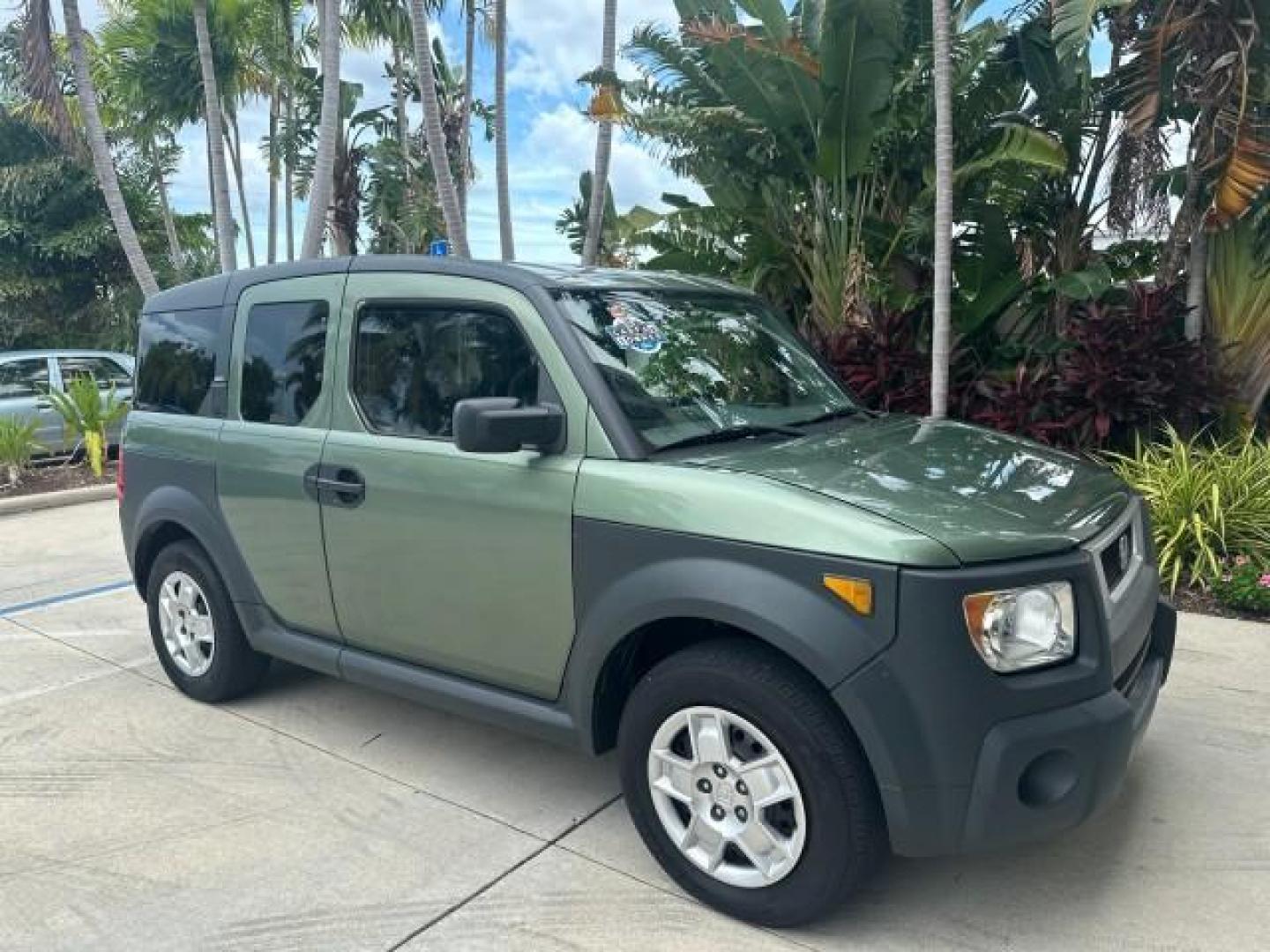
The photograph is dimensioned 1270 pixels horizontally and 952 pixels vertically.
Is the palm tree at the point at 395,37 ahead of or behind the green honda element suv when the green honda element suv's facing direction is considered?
behind

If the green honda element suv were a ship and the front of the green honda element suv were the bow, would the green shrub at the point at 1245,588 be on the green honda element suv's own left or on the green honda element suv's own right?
on the green honda element suv's own left

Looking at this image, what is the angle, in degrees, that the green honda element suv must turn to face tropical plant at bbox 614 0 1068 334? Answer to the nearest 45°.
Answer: approximately 135° to its left

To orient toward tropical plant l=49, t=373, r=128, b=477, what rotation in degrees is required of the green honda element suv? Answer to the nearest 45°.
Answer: approximately 180°

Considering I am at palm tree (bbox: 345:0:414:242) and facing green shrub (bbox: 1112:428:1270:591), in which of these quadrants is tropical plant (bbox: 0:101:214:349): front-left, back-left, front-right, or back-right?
back-right

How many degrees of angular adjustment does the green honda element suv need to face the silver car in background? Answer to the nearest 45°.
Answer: approximately 180°

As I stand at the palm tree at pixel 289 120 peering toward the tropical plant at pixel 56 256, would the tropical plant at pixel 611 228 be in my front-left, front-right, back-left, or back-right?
back-left

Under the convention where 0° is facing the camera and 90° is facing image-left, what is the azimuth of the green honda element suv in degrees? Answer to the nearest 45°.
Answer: approximately 315°

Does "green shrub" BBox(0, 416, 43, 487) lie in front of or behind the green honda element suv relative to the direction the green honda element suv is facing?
behind

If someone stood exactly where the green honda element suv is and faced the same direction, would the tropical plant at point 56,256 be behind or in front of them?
behind

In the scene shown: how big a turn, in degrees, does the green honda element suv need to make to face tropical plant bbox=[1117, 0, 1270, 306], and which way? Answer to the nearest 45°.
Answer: approximately 90° to its left
